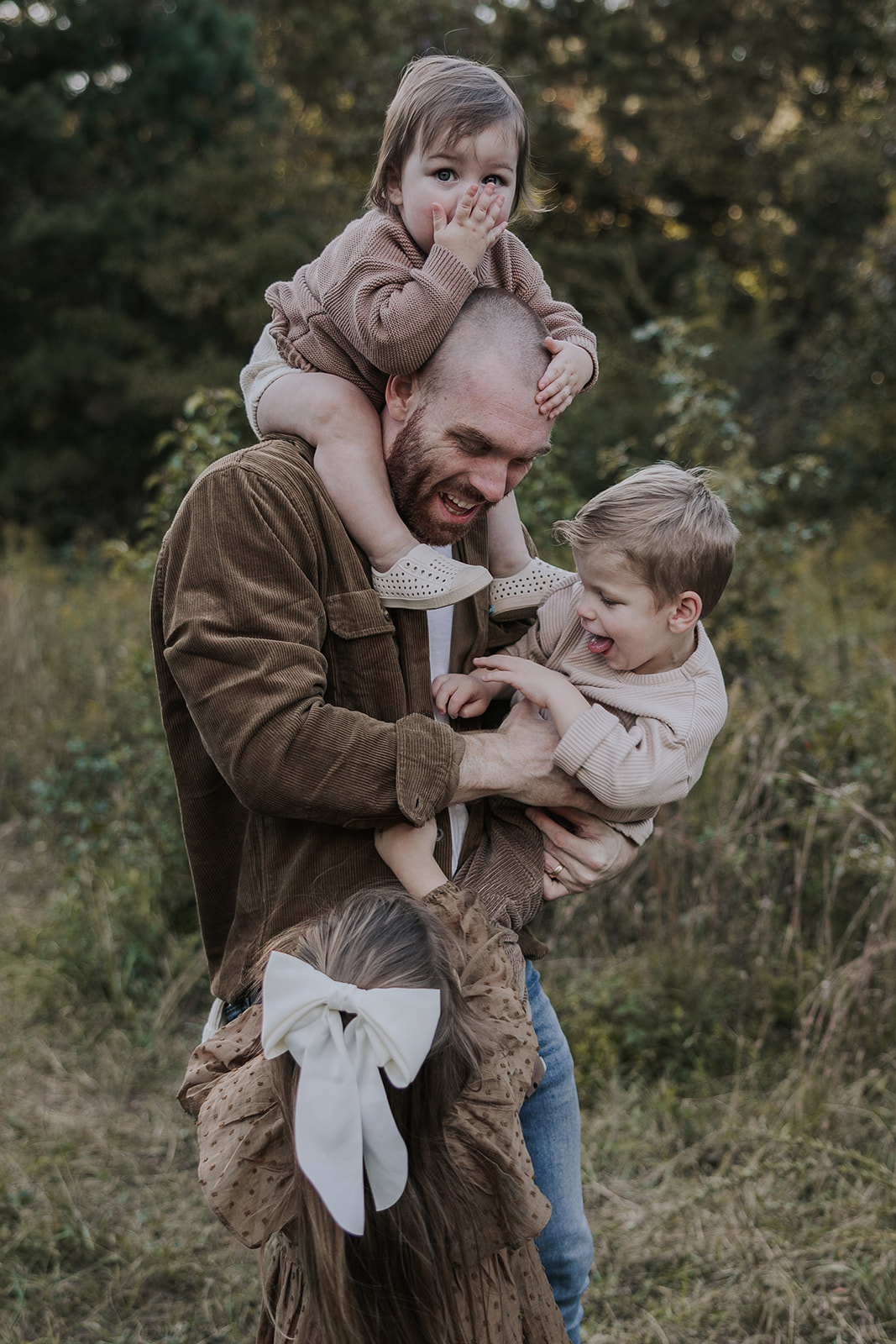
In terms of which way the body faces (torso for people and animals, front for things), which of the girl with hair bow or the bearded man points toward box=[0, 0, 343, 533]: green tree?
the girl with hair bow

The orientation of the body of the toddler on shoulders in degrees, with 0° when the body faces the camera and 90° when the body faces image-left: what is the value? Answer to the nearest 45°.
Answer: approximately 315°

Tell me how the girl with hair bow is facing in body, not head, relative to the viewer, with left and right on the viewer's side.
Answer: facing away from the viewer

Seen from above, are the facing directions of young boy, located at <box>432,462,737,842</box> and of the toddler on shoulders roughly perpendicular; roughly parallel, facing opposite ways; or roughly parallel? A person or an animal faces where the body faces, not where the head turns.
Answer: roughly perpendicular

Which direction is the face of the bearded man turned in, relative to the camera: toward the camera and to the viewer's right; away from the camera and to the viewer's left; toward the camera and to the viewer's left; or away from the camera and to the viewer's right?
toward the camera and to the viewer's right

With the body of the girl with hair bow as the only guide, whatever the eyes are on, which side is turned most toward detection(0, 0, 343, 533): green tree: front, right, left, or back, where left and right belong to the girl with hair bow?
front

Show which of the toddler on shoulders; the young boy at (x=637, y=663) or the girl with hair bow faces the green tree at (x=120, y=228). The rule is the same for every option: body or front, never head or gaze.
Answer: the girl with hair bow

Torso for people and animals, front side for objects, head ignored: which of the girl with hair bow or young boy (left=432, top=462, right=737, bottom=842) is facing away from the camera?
the girl with hair bow

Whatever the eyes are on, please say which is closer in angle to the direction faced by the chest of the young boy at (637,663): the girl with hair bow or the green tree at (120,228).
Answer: the girl with hair bow

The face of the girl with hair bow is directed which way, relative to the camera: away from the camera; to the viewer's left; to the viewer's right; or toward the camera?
away from the camera

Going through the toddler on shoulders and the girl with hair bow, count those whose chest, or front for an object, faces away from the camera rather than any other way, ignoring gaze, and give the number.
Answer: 1

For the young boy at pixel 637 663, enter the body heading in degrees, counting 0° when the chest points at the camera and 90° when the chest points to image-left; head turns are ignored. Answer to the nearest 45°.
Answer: approximately 45°
